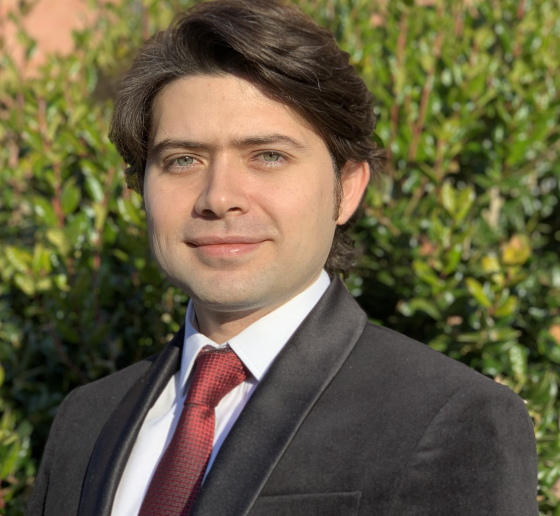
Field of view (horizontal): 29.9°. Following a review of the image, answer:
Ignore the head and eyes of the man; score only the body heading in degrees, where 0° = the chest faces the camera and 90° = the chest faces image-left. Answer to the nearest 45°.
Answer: approximately 45°

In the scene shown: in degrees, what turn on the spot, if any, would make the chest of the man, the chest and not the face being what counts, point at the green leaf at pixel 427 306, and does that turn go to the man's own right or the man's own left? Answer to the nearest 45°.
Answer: approximately 180°
